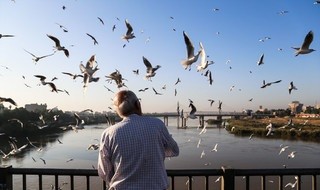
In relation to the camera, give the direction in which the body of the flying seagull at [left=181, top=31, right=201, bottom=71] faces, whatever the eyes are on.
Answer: to the viewer's right

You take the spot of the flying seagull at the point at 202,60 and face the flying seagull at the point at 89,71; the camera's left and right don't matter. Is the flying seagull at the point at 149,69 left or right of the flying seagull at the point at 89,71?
right

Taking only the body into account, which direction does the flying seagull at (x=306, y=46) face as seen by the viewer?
to the viewer's right
